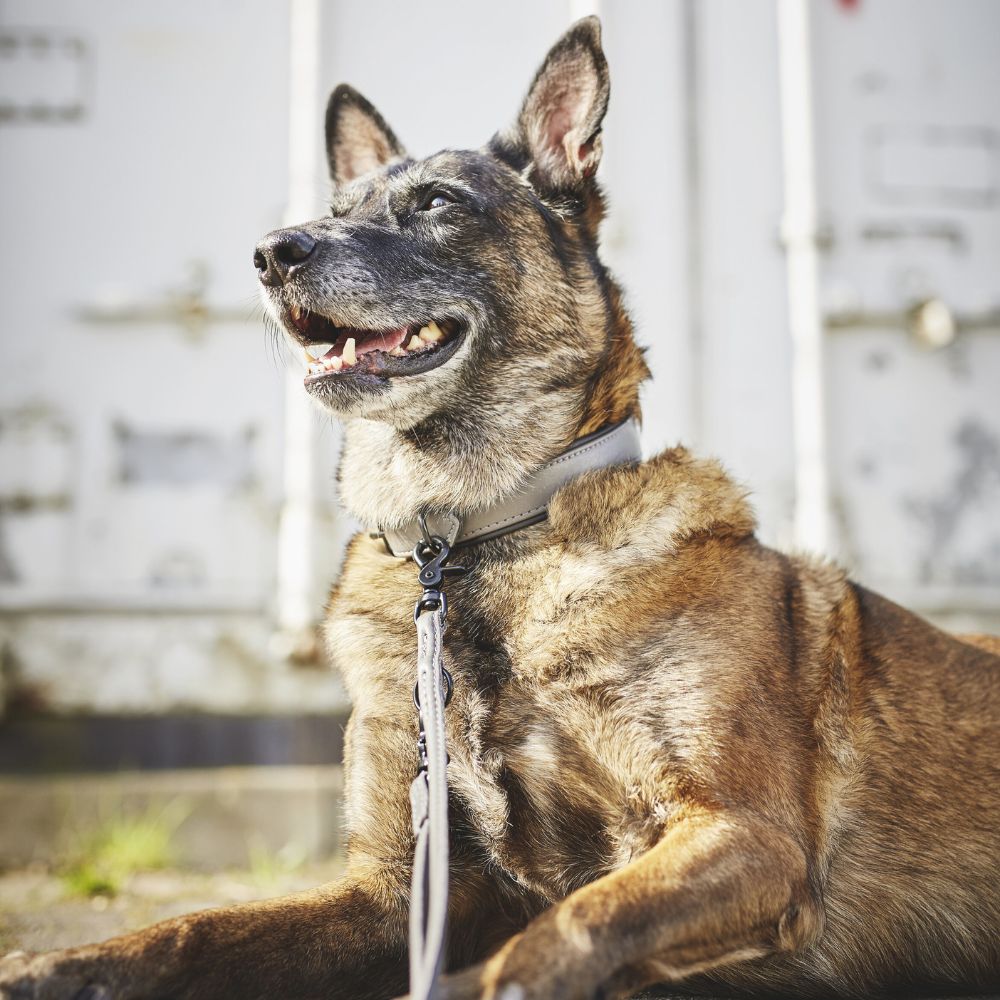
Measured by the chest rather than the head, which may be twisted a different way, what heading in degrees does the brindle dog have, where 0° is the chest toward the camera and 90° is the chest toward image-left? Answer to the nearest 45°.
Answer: approximately 45°
